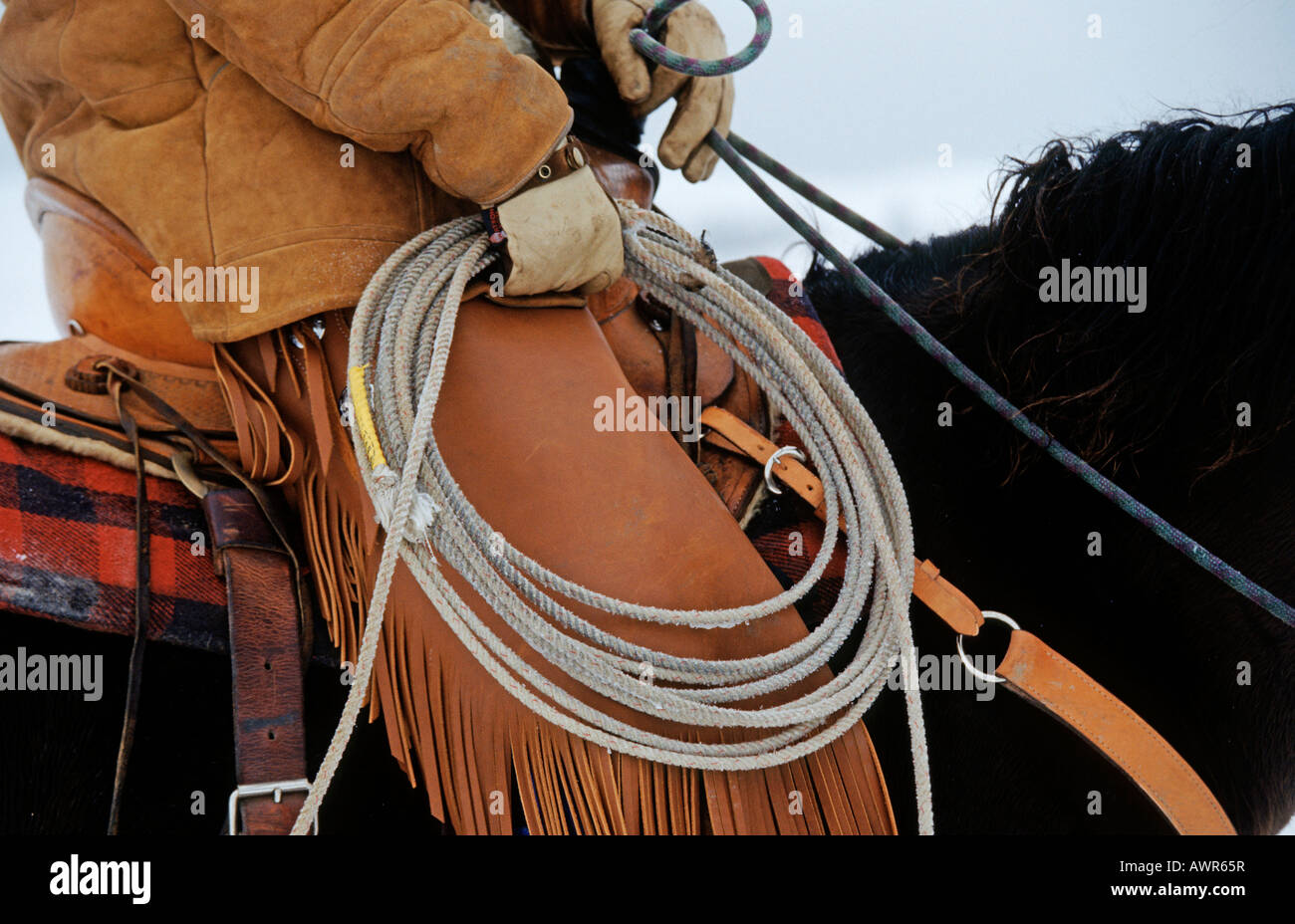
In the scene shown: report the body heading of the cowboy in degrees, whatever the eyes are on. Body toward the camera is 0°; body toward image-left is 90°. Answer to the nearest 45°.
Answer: approximately 270°

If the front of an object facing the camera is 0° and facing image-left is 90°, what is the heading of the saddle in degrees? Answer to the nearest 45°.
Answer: approximately 270°

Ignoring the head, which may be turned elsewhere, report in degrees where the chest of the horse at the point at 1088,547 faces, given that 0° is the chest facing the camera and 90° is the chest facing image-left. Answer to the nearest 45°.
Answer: approximately 270°
